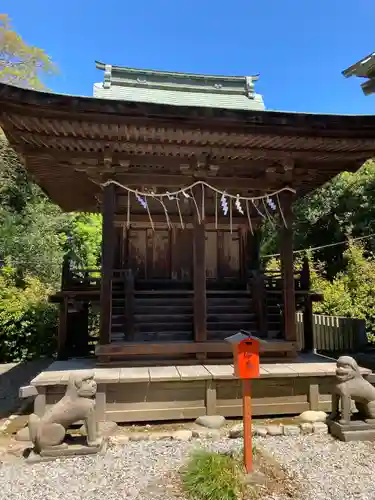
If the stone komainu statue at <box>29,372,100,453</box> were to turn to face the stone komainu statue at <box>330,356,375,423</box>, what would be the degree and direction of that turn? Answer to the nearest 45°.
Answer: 0° — it already faces it

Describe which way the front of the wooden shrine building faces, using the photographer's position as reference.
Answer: facing the viewer

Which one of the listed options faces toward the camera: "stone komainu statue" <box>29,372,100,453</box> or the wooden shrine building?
the wooden shrine building

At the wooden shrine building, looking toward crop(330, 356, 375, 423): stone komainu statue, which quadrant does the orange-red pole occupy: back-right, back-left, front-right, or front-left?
front-right

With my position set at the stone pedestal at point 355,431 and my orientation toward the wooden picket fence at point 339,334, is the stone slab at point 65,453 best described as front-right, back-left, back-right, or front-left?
back-left

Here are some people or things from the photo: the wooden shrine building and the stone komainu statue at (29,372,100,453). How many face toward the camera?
1

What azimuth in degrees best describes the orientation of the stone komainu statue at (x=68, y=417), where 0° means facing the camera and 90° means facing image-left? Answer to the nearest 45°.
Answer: approximately 270°

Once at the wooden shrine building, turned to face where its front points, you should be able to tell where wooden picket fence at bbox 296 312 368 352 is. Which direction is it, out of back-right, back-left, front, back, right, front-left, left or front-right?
back-left

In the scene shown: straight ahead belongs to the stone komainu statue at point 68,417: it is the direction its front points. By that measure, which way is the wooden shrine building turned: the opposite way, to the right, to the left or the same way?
to the right
